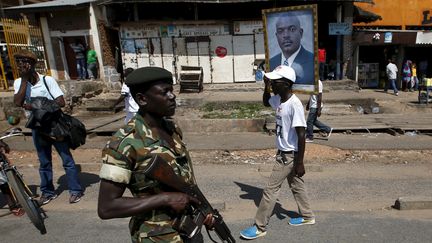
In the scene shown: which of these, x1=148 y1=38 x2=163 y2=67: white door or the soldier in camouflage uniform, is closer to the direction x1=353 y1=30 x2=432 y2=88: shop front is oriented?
the soldier in camouflage uniform

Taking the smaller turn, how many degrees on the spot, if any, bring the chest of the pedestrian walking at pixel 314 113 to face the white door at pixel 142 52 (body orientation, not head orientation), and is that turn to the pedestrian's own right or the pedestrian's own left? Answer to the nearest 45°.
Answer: approximately 45° to the pedestrian's own right

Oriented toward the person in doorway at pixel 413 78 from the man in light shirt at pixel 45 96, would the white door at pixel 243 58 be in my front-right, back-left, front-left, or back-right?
front-left

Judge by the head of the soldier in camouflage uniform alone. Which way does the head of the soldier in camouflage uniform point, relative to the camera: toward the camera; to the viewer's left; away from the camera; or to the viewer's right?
to the viewer's right

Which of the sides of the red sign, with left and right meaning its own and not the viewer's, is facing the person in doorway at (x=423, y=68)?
left

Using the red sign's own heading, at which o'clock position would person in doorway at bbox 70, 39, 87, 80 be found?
The person in doorway is roughly at 3 o'clock from the red sign.

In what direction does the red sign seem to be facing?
toward the camera

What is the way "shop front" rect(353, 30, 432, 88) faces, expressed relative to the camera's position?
facing the viewer

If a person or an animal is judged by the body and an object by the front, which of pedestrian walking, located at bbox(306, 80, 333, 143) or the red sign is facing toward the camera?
the red sign

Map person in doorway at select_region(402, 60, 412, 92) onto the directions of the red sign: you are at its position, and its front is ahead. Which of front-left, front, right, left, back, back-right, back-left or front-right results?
left

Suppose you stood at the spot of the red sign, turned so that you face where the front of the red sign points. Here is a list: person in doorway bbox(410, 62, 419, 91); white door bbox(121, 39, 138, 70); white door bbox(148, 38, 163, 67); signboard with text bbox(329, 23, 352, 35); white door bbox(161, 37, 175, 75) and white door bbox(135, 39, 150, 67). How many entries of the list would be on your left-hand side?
2

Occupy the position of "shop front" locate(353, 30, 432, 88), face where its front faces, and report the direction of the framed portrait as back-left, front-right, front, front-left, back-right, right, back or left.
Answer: front

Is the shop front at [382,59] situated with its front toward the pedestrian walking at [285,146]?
yes

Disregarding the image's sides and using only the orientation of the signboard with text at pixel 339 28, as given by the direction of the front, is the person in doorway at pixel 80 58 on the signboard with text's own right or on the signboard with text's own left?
on the signboard with text's own right

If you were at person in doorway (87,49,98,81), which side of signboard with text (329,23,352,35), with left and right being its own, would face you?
right

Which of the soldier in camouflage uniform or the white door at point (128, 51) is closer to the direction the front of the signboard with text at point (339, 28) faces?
the soldier in camouflage uniform
